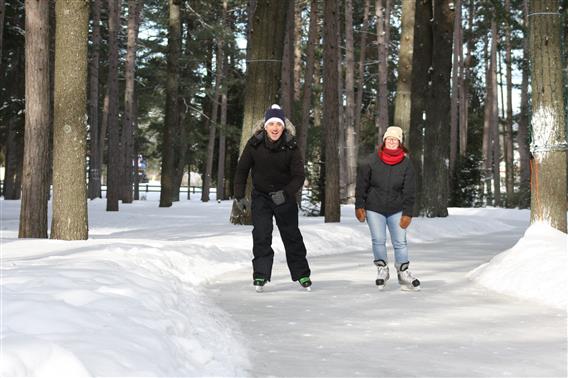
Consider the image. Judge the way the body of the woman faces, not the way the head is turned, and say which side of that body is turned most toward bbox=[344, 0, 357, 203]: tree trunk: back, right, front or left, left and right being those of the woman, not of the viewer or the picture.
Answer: back

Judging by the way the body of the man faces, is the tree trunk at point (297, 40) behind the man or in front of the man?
behind

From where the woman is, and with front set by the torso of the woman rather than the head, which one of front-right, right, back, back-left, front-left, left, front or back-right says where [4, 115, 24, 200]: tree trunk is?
back-right

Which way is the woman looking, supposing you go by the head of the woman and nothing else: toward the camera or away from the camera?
toward the camera

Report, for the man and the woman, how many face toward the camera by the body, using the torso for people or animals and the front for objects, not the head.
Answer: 2

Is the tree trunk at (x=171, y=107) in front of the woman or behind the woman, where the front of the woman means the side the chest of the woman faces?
behind

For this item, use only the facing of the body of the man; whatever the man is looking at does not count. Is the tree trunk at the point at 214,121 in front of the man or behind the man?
behind

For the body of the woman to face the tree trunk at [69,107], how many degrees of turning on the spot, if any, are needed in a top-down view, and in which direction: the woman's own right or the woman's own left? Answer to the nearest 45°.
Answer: approximately 90° to the woman's own right

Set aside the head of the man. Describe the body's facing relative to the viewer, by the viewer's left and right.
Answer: facing the viewer

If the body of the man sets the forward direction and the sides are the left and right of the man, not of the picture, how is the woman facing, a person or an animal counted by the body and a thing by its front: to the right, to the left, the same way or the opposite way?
the same way

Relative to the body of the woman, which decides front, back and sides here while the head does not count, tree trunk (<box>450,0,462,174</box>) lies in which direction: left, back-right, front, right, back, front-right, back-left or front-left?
back

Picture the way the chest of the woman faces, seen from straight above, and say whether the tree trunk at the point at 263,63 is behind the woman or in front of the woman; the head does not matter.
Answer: behind

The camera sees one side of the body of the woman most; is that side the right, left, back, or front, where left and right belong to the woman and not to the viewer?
front

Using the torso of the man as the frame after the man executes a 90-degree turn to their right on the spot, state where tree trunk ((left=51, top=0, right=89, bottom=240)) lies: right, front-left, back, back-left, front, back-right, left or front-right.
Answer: front-right
